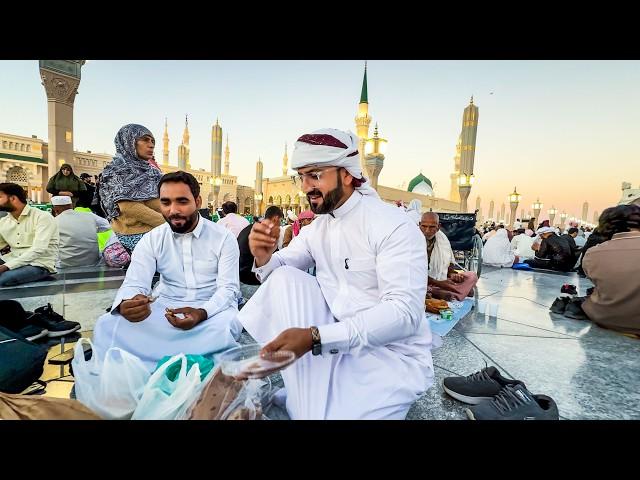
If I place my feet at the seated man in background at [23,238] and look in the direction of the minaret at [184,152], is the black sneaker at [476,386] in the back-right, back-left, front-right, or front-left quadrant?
back-right

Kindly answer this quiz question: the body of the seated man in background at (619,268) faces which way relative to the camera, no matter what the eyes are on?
away from the camera

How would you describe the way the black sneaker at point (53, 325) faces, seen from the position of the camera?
facing to the right of the viewer

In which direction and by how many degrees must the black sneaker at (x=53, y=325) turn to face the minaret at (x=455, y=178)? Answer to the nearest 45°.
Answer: approximately 45° to its left

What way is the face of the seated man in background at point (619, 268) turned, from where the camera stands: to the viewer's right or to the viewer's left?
to the viewer's left

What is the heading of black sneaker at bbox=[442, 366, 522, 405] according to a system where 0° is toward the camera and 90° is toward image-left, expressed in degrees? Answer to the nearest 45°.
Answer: approximately 90°

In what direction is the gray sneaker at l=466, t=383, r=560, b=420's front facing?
to the viewer's left

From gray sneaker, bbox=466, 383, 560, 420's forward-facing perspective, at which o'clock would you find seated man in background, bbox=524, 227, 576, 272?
The seated man in background is roughly at 3 o'clock from the gray sneaker.

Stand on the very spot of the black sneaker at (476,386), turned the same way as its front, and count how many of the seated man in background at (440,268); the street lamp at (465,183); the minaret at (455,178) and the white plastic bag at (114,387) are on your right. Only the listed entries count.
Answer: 3
